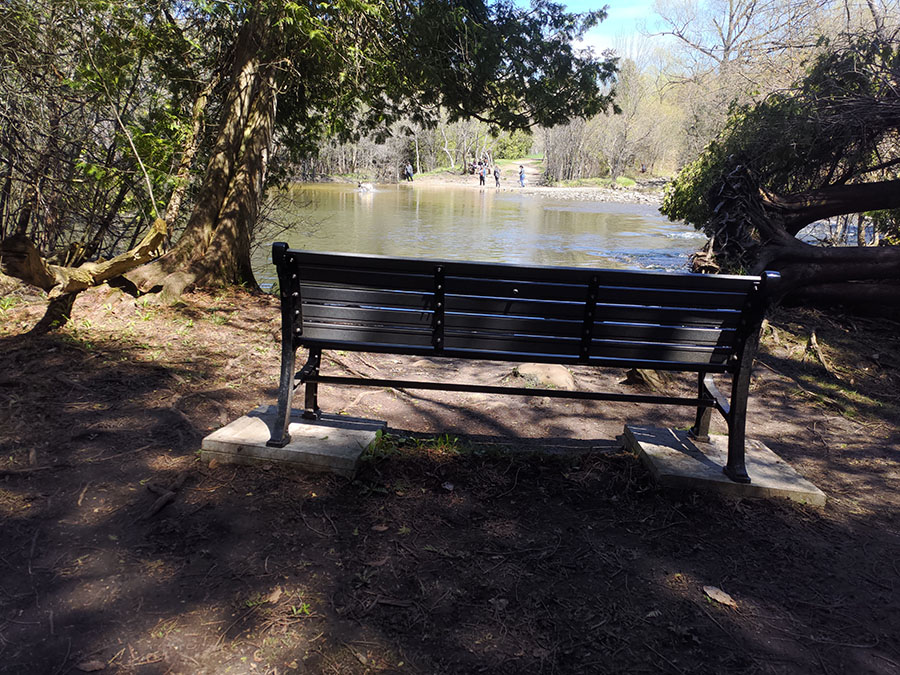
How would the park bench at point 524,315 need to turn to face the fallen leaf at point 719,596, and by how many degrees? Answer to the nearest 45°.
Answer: approximately 135° to its right

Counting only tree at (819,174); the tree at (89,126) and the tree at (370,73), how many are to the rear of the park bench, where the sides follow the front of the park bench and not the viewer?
0

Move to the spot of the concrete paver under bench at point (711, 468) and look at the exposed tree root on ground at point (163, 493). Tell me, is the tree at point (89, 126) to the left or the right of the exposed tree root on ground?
right

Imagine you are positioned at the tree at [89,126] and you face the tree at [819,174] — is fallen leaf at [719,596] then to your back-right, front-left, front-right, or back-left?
front-right

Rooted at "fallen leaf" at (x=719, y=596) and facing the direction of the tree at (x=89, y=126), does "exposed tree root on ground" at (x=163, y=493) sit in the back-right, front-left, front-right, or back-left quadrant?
front-left

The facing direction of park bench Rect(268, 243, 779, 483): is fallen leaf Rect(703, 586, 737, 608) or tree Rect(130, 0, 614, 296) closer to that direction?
the tree

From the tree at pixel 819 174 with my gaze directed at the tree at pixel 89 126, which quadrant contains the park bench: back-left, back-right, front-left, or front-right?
front-left

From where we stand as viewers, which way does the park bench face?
facing away from the viewer

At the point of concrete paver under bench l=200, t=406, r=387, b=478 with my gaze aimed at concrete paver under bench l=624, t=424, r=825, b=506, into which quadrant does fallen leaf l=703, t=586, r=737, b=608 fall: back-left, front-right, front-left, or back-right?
front-right

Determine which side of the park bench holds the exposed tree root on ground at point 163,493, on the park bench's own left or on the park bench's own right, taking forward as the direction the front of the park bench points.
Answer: on the park bench's own left

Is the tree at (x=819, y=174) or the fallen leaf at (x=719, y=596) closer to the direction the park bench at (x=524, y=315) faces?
the tree

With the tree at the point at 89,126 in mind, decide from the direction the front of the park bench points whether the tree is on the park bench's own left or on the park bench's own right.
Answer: on the park bench's own left
